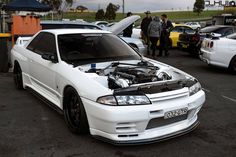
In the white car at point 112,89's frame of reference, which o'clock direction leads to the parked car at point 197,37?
The parked car is roughly at 8 o'clock from the white car.

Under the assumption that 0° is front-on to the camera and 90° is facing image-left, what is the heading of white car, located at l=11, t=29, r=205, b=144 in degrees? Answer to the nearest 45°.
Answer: approximately 315°

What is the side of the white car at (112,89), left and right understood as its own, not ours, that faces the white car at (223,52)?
left
